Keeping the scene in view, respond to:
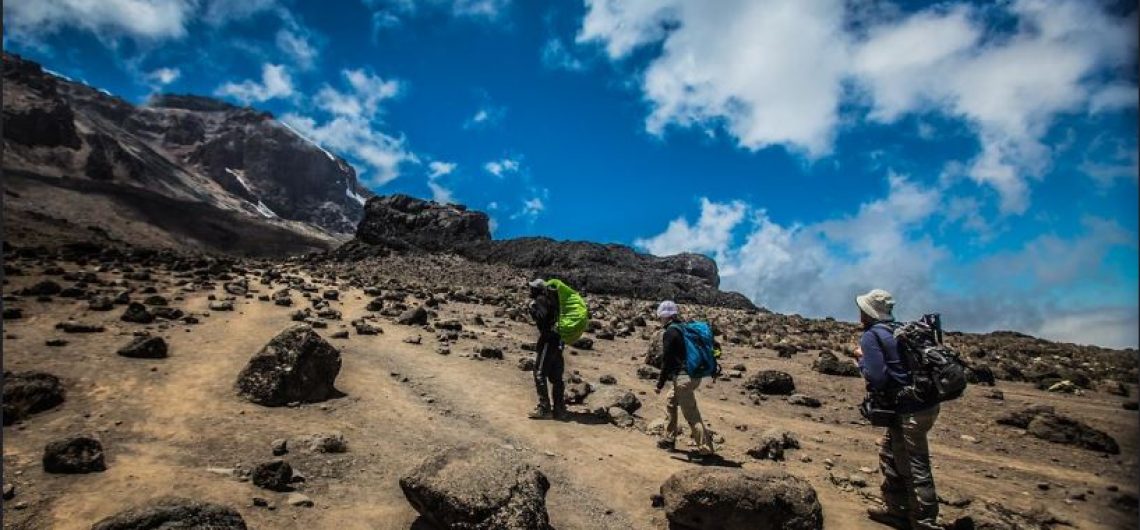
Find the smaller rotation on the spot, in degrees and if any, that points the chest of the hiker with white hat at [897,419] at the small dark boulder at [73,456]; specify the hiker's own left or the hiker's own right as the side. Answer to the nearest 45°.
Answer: approximately 45° to the hiker's own left

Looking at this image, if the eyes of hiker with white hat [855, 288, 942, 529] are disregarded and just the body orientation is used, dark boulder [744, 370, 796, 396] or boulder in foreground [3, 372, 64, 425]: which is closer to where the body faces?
the boulder in foreground

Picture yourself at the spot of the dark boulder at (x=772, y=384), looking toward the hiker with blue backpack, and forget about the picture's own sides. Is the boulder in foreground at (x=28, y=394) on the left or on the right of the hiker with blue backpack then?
right

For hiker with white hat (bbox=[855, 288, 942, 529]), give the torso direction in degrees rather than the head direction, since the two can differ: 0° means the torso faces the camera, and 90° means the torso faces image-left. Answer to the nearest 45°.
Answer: approximately 90°

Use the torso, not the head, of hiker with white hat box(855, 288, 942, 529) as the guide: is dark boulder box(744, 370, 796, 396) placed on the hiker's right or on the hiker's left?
on the hiker's right

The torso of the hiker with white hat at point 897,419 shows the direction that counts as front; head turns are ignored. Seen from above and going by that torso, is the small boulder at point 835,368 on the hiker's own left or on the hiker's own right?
on the hiker's own right
